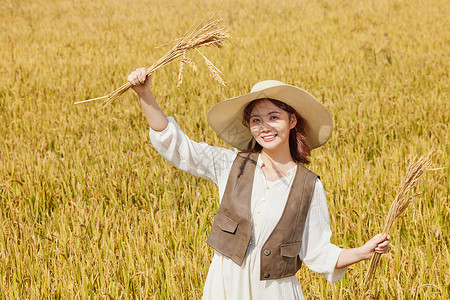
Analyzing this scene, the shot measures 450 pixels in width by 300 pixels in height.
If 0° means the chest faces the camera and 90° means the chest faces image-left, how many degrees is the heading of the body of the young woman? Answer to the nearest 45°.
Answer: approximately 0°
